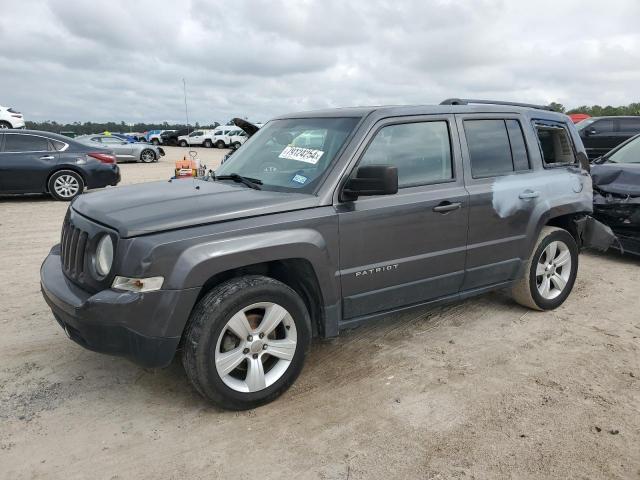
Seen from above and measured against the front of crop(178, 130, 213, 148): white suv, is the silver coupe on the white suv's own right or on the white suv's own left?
on the white suv's own left

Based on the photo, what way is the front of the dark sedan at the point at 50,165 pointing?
to the viewer's left

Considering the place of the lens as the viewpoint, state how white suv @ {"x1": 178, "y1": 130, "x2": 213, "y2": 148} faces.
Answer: facing to the left of the viewer

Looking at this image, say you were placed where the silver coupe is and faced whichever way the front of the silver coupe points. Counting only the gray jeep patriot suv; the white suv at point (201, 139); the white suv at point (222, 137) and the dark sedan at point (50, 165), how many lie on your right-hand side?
2

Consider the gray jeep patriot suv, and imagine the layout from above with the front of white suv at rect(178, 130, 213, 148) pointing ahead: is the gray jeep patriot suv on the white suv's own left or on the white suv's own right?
on the white suv's own left

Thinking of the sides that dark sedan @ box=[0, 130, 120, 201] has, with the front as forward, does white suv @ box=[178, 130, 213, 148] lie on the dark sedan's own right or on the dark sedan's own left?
on the dark sedan's own right

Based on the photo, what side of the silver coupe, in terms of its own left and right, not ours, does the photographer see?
right

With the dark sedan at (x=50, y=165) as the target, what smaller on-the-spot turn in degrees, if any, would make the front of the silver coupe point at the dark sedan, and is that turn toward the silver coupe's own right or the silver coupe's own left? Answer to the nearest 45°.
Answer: approximately 90° to the silver coupe's own right
